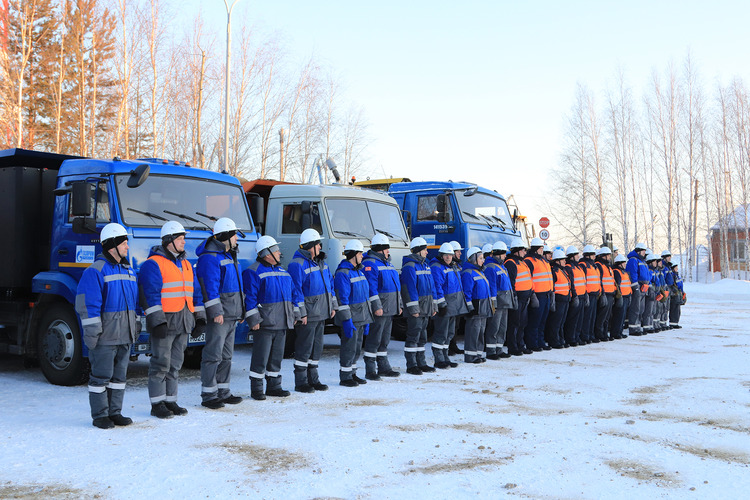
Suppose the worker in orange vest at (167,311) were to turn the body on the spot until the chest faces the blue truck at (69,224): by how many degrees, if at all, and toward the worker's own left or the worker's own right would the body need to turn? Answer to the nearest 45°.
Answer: approximately 180°

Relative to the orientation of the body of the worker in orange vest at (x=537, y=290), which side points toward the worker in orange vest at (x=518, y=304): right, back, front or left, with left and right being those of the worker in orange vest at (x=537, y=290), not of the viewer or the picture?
right

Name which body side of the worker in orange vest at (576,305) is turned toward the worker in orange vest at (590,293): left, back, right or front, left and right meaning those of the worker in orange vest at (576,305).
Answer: left

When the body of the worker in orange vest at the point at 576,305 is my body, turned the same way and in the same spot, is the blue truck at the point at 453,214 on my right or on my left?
on my right

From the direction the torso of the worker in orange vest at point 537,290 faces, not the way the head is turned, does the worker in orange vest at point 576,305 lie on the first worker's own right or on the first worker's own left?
on the first worker's own left

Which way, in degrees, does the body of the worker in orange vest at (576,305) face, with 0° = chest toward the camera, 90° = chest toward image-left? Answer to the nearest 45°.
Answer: approximately 315°

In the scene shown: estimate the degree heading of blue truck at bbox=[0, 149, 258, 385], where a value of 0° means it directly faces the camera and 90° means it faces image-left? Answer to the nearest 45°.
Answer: approximately 315°

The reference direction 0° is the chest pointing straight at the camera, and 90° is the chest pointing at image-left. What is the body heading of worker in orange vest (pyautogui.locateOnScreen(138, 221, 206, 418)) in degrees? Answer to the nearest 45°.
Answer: approximately 315°

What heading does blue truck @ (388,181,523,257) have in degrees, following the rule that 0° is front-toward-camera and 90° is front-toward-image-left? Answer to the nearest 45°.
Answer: approximately 315°

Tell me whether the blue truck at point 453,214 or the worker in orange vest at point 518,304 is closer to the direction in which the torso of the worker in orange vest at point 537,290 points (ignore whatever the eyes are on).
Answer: the worker in orange vest

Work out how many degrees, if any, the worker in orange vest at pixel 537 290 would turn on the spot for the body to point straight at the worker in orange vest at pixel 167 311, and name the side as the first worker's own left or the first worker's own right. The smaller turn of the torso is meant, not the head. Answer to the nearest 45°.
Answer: approximately 90° to the first worker's own right

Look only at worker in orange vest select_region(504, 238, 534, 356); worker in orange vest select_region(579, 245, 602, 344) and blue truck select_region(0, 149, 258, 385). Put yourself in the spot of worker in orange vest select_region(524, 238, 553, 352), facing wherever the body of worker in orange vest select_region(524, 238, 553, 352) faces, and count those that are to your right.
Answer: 2
